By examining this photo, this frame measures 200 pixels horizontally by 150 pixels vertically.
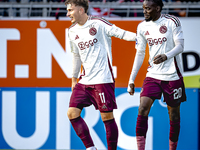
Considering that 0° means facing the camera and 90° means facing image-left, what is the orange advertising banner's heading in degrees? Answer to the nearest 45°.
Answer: approximately 0°
